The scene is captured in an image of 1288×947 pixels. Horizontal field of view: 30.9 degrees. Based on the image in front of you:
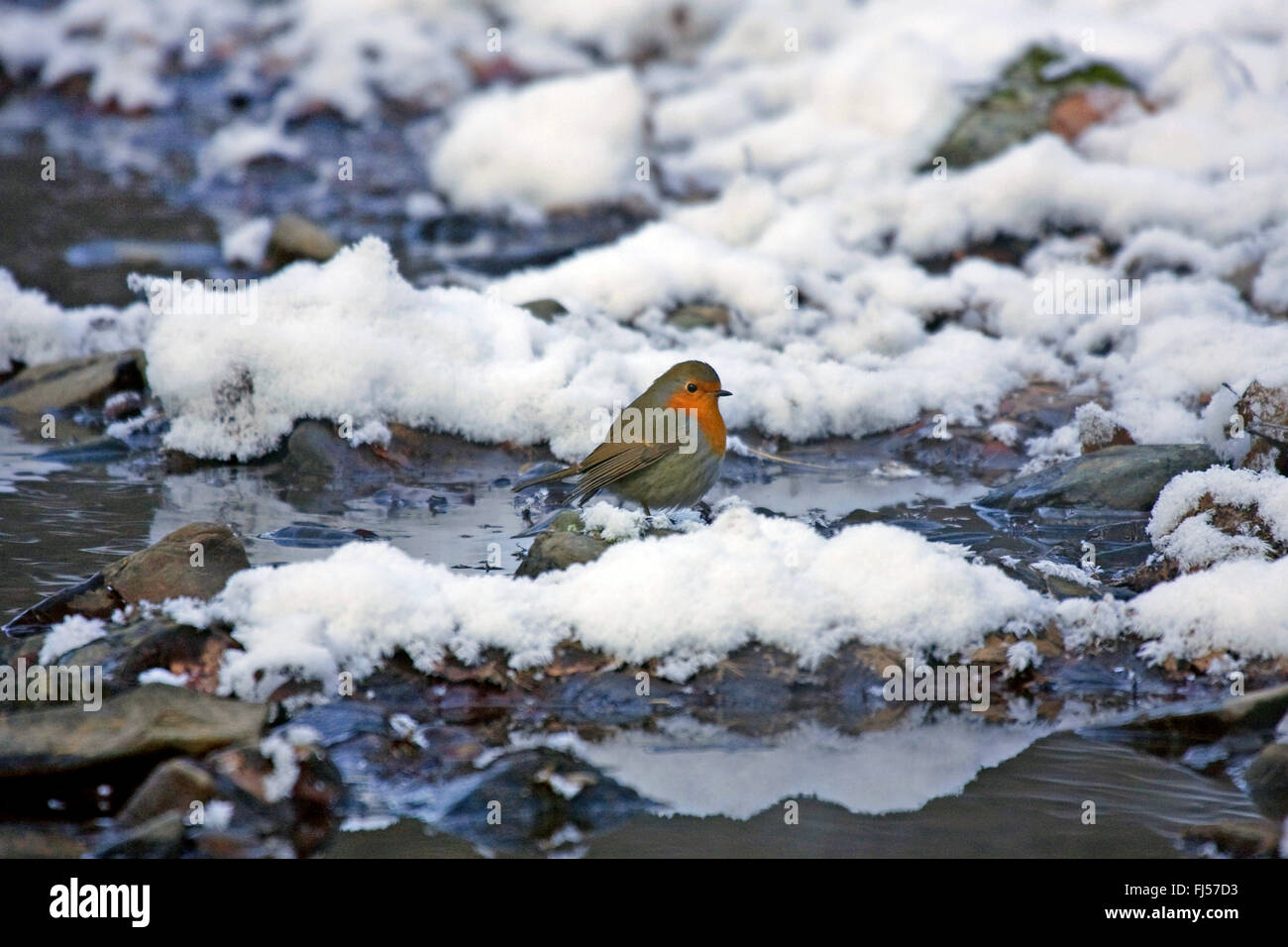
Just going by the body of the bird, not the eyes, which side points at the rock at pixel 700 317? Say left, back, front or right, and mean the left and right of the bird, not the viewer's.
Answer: left

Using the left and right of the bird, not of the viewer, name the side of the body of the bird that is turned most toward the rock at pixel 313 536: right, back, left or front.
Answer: back

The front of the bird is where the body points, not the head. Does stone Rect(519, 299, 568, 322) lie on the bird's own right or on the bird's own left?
on the bird's own left

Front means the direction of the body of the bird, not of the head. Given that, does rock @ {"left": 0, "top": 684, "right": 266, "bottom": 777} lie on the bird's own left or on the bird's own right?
on the bird's own right

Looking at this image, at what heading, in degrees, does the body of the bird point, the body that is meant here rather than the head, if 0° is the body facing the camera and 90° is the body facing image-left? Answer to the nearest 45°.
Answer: approximately 270°
